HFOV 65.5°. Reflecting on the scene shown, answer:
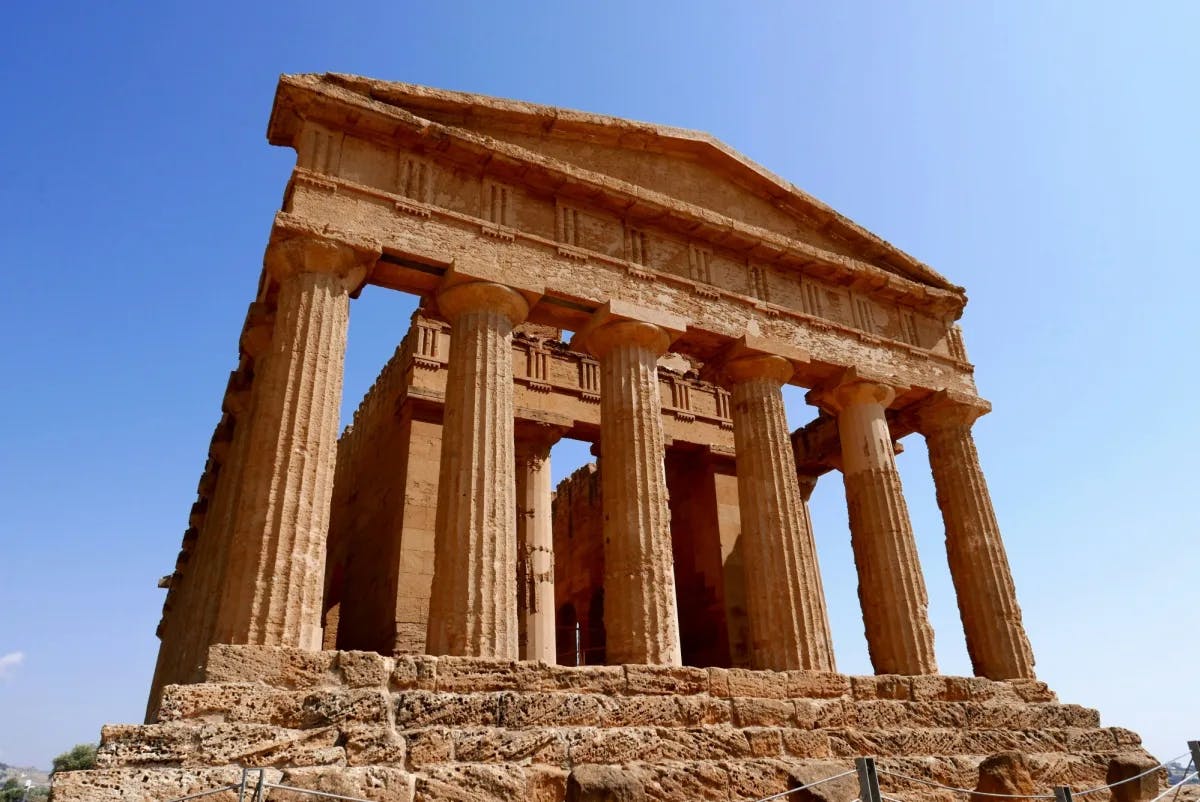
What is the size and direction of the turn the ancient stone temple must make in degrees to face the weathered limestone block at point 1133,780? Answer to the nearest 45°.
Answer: approximately 45° to its left

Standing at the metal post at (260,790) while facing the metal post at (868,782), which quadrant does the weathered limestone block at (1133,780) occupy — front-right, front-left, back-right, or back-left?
front-left

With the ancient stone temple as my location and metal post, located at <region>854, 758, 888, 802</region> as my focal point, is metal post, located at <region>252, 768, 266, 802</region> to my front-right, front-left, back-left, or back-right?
front-right

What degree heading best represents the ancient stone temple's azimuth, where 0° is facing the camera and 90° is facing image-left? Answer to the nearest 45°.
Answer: approximately 315°

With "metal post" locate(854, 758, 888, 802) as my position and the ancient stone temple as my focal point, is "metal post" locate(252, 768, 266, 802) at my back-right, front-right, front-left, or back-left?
front-left

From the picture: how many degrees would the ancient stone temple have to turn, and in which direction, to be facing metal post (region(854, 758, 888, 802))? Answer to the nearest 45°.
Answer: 0° — it already faces it
